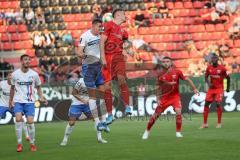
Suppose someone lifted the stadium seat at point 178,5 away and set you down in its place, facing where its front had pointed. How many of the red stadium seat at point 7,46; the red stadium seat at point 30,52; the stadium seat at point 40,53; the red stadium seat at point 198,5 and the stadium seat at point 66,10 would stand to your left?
1

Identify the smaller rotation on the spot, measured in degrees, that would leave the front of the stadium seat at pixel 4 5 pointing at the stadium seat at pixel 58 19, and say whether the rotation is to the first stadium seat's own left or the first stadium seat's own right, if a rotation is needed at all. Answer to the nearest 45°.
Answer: approximately 90° to the first stadium seat's own left

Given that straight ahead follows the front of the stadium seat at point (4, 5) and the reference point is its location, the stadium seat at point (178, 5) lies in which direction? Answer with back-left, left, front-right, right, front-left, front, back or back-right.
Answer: left

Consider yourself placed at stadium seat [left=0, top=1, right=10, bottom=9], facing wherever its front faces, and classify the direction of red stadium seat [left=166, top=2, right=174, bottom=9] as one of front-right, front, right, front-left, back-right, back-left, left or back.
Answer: left

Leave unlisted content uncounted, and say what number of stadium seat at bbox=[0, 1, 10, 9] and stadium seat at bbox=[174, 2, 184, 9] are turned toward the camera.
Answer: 2

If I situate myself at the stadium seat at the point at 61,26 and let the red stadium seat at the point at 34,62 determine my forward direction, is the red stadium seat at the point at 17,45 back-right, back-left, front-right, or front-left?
front-right

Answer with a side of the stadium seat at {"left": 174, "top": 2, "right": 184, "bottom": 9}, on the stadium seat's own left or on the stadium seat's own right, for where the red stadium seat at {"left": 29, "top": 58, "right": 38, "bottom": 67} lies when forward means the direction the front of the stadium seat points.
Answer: on the stadium seat's own right

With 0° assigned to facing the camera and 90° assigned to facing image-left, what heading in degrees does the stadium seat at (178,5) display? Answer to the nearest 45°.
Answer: approximately 0°

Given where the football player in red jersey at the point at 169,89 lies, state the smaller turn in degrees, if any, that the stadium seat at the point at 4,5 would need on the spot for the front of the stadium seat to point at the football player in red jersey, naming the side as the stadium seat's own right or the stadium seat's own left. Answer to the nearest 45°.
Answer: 0° — it already faces them

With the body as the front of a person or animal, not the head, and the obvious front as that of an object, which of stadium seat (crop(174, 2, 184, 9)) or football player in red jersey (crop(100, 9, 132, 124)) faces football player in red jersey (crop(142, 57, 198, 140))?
the stadium seat

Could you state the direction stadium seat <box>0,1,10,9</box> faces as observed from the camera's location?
facing the viewer
